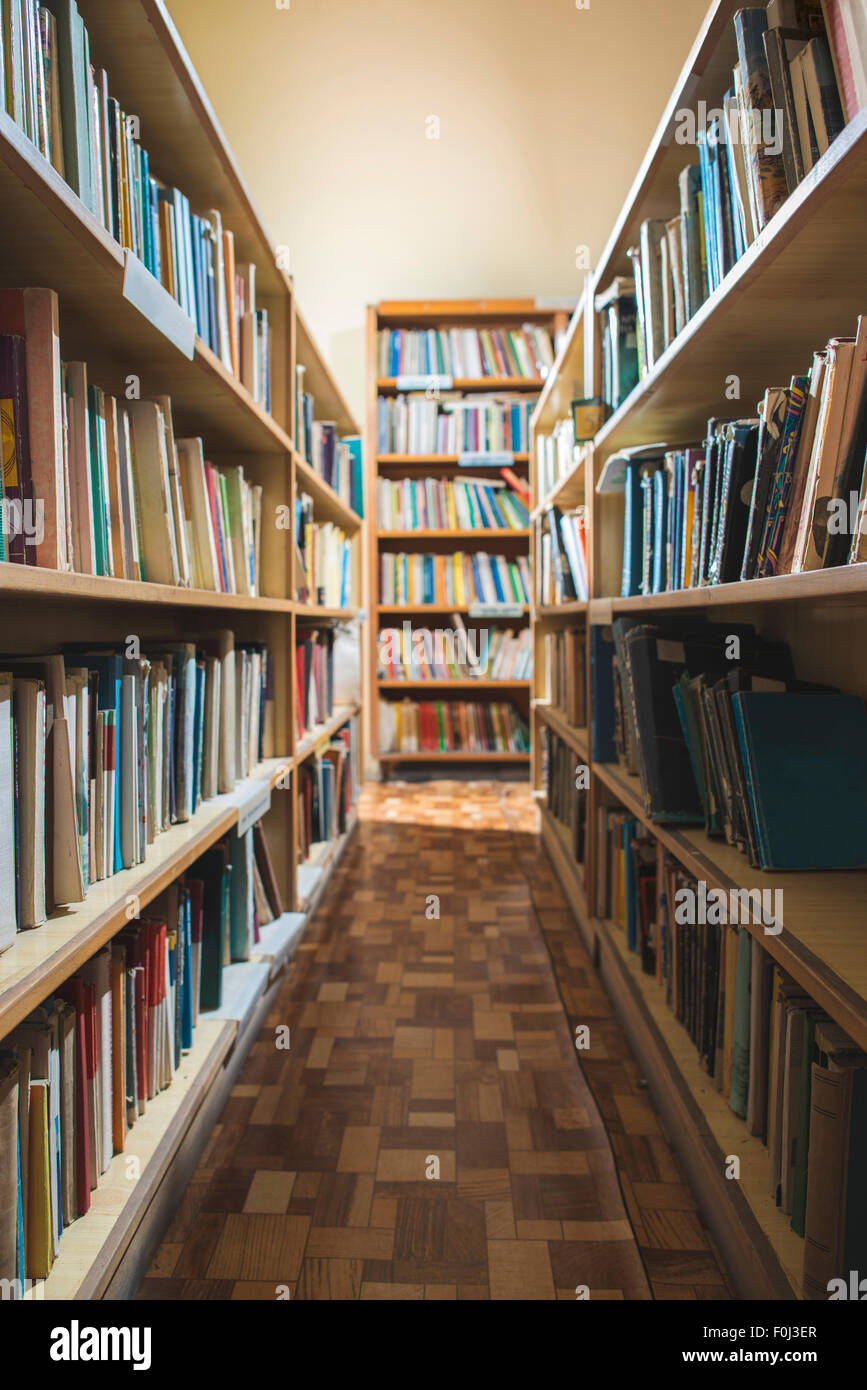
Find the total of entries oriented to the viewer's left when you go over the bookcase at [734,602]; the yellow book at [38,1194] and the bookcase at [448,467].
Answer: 1

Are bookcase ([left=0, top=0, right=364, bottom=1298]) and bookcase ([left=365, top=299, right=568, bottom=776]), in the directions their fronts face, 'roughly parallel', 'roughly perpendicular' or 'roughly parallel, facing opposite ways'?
roughly perpendicular

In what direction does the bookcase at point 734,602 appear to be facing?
to the viewer's left

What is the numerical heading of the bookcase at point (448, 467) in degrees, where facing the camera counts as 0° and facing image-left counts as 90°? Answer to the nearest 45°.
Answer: approximately 0°

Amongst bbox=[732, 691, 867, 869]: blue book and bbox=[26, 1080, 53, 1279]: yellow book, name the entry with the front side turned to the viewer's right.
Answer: the yellow book

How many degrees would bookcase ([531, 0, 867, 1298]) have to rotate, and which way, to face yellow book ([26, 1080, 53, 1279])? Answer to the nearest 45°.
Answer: approximately 45° to its left

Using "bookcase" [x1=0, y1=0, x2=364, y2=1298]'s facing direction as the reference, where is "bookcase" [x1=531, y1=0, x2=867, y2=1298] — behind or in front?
in front

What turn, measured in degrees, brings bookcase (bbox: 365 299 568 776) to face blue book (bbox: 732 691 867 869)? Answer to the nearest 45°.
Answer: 0° — it already faces it

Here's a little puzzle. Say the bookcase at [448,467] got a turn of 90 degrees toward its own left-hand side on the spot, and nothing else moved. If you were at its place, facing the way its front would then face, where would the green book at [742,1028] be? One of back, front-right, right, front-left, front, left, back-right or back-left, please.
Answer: right

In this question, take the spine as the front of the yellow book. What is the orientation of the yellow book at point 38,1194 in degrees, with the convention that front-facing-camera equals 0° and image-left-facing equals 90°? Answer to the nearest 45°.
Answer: approximately 270°

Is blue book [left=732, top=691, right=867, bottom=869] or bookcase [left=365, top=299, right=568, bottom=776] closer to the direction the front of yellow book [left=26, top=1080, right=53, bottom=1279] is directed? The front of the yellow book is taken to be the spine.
the blue book

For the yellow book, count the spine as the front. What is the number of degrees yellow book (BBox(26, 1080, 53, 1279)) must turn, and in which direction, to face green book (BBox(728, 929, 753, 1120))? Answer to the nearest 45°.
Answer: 0° — it already faces it

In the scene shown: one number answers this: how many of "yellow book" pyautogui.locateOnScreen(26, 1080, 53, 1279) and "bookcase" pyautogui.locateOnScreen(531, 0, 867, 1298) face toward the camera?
0

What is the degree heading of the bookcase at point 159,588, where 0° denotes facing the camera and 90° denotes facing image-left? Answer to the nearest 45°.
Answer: approximately 270°
